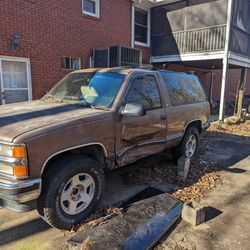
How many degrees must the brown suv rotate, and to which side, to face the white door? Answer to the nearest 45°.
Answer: approximately 90° to its right

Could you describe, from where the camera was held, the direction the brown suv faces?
facing the viewer and to the left of the viewer

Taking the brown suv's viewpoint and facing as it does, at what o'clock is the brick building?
The brick building is roughly at 4 o'clock from the brown suv.
